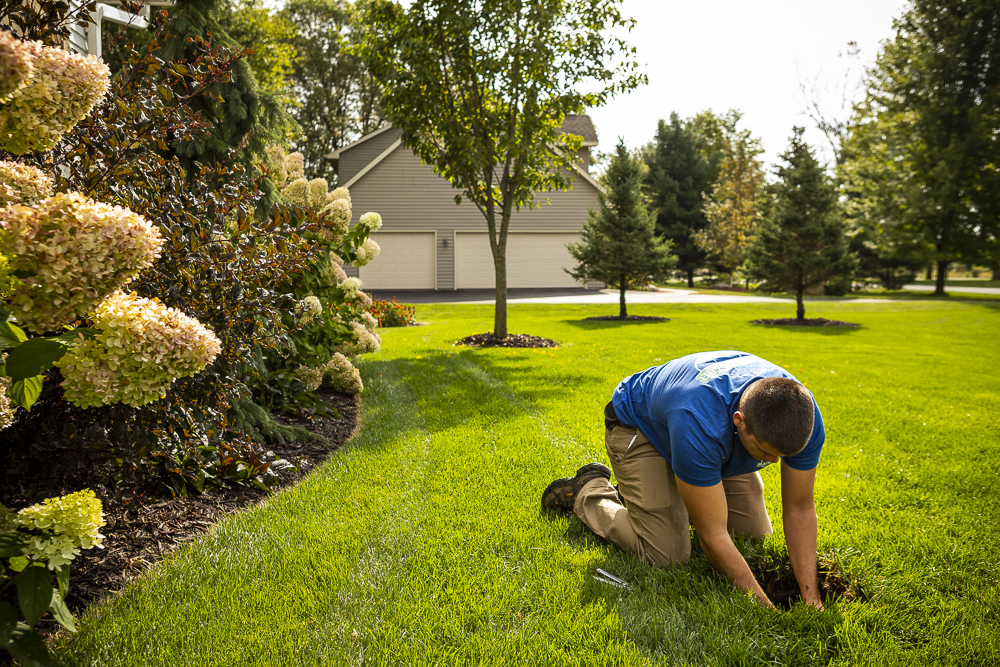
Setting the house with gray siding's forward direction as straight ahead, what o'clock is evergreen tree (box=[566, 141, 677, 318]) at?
The evergreen tree is roughly at 11 o'clock from the house with gray siding.

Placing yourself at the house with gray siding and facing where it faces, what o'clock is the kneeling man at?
The kneeling man is roughly at 12 o'clock from the house with gray siding.

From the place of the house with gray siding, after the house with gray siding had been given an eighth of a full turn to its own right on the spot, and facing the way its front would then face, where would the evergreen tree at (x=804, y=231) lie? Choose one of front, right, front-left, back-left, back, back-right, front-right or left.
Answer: left

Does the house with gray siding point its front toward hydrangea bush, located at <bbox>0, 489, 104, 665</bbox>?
yes

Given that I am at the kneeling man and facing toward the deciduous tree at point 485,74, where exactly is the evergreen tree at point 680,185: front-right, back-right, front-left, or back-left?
front-right

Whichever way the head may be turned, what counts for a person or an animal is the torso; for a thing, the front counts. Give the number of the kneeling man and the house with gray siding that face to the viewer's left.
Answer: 0

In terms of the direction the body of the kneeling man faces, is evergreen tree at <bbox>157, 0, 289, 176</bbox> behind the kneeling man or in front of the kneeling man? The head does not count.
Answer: behind

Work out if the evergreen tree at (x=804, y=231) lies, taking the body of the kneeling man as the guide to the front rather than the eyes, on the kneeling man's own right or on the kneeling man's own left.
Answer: on the kneeling man's own left

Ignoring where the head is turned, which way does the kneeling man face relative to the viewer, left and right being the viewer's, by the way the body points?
facing the viewer and to the right of the viewer

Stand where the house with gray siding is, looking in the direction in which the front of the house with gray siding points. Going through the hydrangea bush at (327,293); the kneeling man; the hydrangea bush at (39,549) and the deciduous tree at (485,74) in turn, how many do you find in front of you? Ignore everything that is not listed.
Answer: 4

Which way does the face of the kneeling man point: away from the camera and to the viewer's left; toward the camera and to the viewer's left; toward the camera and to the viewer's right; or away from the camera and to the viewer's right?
toward the camera and to the viewer's right

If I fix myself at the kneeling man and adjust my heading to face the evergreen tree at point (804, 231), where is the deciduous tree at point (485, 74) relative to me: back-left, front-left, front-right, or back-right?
front-left

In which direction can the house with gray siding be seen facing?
toward the camera
